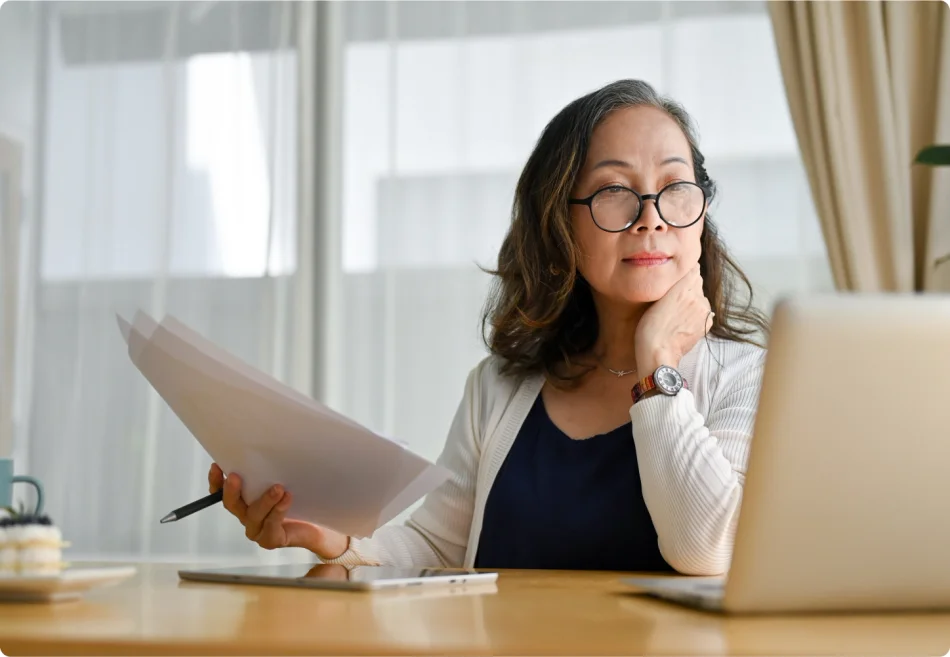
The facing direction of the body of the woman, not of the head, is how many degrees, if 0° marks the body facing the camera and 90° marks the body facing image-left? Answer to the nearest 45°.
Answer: approximately 0°

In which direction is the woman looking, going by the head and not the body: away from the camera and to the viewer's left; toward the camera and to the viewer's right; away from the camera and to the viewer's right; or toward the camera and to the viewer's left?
toward the camera and to the viewer's right

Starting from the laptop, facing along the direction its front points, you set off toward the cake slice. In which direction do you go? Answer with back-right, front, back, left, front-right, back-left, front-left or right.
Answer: front-left

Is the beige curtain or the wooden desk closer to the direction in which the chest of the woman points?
the wooden desk

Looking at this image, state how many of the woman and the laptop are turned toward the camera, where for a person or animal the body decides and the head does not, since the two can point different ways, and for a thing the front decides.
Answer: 1

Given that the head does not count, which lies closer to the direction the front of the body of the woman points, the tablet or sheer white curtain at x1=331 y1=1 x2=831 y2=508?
the tablet

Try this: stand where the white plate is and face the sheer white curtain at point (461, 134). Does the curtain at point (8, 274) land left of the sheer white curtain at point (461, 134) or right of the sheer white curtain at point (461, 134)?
left

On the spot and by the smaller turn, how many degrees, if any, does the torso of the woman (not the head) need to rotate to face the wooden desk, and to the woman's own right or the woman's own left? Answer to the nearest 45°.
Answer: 0° — they already face it

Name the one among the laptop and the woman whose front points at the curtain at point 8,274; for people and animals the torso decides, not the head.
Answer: the laptop

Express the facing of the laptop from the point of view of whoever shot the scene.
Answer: facing away from the viewer and to the left of the viewer

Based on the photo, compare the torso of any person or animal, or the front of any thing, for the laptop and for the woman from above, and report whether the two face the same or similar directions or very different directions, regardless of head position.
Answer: very different directions

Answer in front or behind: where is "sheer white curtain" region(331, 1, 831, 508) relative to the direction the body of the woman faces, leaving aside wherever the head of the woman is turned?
behind

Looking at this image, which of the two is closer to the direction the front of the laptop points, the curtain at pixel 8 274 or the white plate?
the curtain
